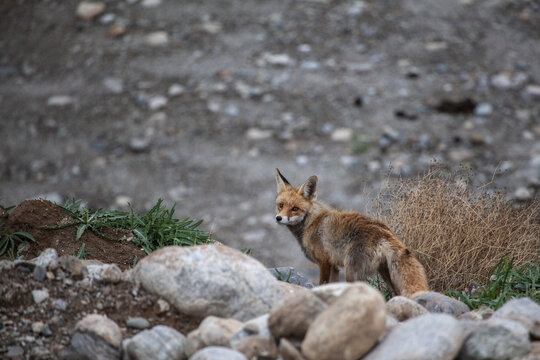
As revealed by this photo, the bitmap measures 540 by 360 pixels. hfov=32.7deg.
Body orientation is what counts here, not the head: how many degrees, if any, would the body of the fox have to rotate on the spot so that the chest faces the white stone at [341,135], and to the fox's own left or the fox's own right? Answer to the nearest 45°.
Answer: approximately 90° to the fox's own right

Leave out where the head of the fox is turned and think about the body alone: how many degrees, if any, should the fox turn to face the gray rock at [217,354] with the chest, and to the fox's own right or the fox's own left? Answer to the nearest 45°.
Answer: approximately 90° to the fox's own left

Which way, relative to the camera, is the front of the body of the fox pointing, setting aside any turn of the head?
to the viewer's left

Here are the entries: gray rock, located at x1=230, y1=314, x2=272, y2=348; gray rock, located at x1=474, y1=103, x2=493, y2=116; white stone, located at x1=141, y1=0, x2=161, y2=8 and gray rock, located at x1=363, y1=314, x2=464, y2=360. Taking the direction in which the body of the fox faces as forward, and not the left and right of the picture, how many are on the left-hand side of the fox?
2

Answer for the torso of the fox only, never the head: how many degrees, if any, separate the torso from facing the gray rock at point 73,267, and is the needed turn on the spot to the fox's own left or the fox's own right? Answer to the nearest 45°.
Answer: approximately 45° to the fox's own left

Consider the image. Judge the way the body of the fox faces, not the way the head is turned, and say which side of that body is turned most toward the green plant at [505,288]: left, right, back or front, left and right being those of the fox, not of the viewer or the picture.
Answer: back

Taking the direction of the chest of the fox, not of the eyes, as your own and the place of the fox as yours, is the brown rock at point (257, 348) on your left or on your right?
on your left

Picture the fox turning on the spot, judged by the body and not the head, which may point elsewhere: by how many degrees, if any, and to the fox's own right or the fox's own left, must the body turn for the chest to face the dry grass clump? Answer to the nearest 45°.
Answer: approximately 135° to the fox's own right

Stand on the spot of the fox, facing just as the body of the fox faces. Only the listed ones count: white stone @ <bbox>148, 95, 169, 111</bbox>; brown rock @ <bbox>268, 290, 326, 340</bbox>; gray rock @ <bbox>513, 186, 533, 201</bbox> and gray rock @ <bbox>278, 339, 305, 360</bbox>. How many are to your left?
2

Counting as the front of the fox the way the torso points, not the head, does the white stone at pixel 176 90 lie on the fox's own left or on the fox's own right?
on the fox's own right

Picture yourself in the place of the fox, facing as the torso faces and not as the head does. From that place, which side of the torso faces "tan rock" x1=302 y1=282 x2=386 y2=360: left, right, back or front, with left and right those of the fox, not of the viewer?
left

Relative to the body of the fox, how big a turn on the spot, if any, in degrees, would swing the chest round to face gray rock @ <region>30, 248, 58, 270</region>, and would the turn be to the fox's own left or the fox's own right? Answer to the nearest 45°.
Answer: approximately 45° to the fox's own left

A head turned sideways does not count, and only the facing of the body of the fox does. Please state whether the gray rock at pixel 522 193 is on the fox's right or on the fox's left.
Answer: on the fox's right

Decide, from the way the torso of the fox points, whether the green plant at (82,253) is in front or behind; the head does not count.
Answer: in front

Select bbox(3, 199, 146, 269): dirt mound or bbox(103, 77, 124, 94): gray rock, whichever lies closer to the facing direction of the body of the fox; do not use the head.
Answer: the dirt mound

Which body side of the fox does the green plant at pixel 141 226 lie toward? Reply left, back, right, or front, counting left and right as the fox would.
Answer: front
